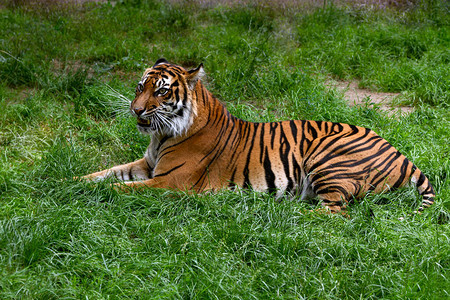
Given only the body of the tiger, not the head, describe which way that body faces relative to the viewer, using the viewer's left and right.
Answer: facing to the left of the viewer
